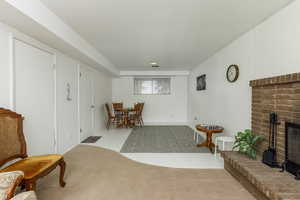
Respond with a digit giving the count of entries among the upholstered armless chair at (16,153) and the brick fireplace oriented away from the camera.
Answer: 0

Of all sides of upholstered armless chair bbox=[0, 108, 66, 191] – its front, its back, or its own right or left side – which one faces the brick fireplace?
front

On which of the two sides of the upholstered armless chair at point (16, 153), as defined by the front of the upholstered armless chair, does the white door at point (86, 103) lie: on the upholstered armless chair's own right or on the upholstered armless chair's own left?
on the upholstered armless chair's own left

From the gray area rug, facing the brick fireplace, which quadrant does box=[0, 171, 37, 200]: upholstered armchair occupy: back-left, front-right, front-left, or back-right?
front-right

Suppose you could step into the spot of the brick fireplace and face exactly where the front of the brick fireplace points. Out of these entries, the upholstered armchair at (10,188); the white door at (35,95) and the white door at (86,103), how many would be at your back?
0

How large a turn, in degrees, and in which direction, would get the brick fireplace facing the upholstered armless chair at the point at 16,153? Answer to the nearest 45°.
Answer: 0° — it already faces it

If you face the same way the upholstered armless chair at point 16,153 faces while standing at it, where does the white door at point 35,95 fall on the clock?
The white door is roughly at 8 o'clock from the upholstered armless chair.

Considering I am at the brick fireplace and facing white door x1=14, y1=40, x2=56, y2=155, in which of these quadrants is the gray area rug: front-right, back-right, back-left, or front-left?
front-right

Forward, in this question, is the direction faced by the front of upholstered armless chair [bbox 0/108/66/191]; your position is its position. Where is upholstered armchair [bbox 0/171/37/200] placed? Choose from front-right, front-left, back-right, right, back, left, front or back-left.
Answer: front-right

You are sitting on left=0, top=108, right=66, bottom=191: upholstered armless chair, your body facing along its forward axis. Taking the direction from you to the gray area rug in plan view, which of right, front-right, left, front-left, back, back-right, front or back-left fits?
front-left

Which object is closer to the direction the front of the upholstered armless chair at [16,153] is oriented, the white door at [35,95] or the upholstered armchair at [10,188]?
the upholstered armchair

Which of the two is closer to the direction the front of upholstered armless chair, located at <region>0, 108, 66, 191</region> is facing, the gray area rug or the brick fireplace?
the brick fireplace

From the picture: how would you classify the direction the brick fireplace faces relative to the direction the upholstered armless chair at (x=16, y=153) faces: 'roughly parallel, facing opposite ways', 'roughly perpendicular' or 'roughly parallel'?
roughly parallel, facing opposite ways

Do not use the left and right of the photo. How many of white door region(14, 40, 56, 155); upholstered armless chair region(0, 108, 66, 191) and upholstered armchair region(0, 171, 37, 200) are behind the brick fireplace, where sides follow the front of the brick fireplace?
0

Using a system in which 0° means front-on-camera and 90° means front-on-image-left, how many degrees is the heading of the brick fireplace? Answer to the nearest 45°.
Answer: approximately 45°
